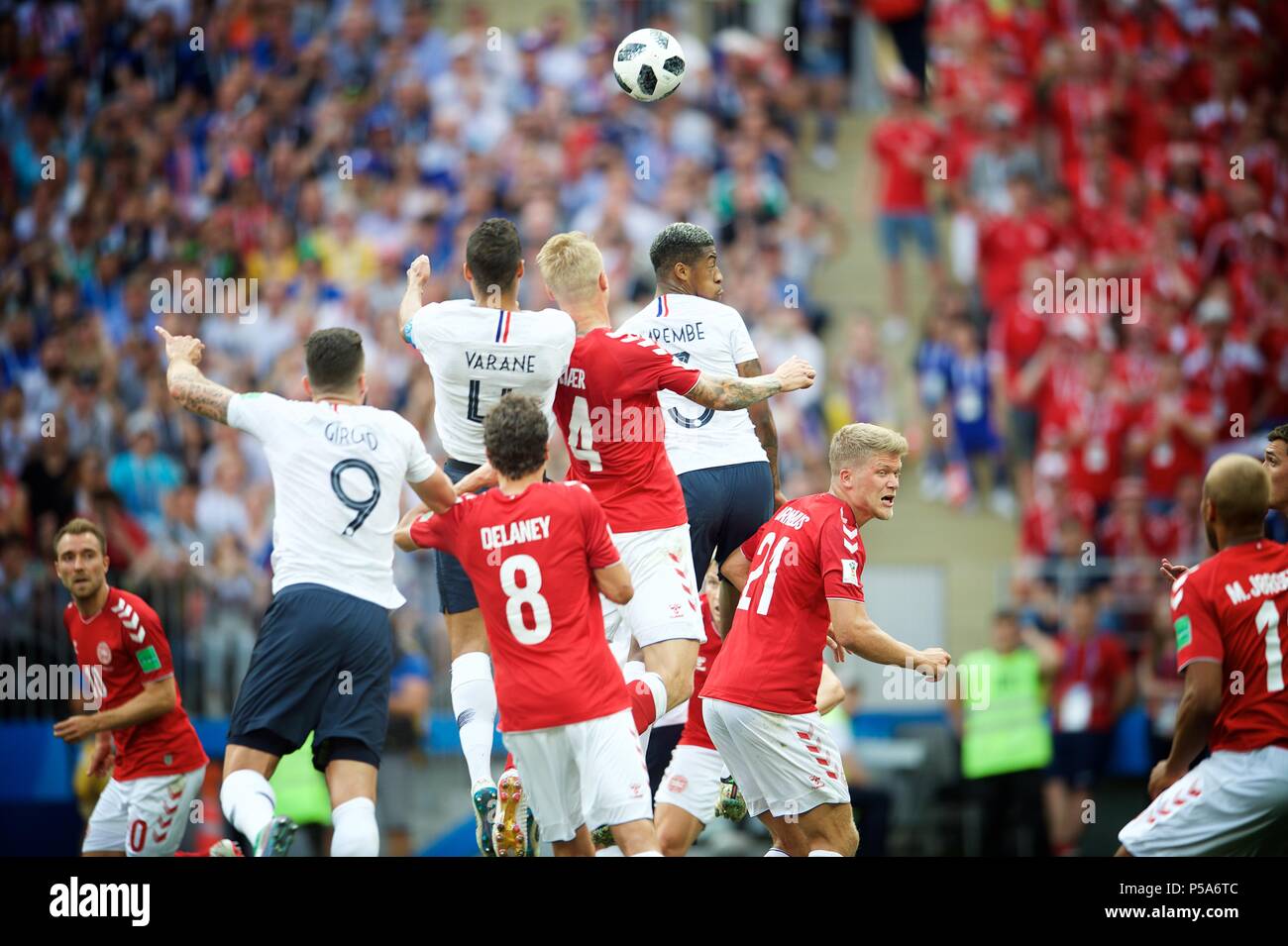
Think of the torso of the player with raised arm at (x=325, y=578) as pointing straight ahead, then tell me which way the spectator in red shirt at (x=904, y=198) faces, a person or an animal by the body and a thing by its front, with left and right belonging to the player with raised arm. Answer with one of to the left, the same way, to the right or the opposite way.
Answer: the opposite way

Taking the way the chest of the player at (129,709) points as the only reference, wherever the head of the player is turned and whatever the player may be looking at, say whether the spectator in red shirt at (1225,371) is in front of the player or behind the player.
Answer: behind

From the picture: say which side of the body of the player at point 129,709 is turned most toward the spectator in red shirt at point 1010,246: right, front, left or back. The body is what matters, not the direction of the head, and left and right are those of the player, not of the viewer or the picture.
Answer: back

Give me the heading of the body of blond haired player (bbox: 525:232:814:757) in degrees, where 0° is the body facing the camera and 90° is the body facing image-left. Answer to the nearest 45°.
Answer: approximately 225°

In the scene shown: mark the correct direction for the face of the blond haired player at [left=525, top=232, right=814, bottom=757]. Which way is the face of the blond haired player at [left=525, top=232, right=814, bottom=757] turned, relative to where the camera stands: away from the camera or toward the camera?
away from the camera

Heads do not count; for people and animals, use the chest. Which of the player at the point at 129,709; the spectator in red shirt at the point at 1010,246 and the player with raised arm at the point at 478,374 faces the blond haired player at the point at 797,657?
the spectator in red shirt

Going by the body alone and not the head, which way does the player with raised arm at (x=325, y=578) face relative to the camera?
away from the camera

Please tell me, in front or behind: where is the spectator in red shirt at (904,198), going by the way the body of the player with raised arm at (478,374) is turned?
in front

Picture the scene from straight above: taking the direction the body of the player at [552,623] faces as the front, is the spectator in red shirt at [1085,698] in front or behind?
in front

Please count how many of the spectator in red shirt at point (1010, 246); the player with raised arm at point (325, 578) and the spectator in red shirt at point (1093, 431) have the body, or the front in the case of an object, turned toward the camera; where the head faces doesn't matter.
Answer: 2

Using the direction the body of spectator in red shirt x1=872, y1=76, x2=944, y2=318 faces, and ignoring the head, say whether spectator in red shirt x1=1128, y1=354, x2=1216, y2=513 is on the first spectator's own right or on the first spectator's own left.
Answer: on the first spectator's own left

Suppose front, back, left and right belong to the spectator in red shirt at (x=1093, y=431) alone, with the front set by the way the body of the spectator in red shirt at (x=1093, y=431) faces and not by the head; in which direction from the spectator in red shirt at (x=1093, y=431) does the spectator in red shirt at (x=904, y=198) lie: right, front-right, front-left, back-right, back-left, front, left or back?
back-right
